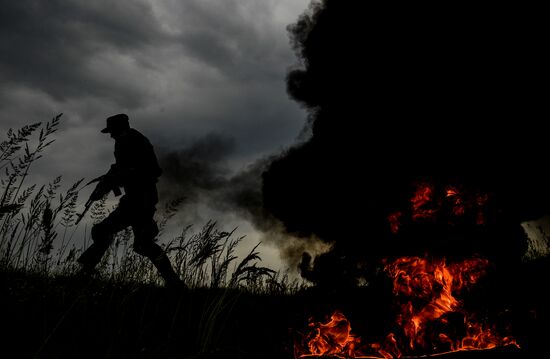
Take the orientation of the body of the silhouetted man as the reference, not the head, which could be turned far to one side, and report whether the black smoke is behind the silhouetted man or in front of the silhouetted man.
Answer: behind

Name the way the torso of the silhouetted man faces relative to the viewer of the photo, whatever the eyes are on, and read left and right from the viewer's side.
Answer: facing to the left of the viewer

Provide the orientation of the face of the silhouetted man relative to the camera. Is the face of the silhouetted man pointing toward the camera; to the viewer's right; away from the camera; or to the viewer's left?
to the viewer's left

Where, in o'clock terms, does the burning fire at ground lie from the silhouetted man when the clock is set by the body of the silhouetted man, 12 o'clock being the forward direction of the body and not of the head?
The burning fire at ground is roughly at 7 o'clock from the silhouetted man.

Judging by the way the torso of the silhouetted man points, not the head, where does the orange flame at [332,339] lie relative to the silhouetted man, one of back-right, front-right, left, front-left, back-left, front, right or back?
back-left

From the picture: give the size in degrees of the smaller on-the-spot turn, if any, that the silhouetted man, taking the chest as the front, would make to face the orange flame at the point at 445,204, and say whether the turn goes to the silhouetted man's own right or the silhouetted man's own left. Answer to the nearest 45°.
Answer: approximately 135° to the silhouetted man's own left
